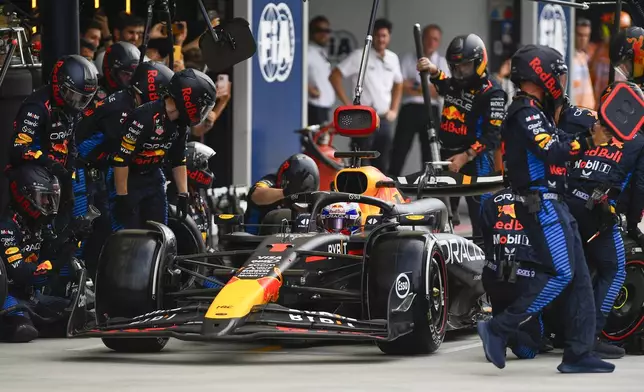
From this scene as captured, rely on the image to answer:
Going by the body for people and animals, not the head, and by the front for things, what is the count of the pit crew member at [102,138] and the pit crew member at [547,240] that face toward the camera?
0

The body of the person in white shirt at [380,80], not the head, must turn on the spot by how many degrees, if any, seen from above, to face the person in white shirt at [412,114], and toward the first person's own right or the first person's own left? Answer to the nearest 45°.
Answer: approximately 135° to the first person's own left

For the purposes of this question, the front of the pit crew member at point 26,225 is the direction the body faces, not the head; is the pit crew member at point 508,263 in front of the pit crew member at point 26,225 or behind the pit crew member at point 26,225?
in front

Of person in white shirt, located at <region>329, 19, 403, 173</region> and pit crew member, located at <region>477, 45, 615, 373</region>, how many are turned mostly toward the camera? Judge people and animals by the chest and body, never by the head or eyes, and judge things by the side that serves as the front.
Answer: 1

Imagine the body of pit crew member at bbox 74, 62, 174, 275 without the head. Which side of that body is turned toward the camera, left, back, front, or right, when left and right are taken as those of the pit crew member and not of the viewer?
right

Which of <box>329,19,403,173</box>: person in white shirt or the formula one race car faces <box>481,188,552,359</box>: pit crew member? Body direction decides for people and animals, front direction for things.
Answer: the person in white shirt

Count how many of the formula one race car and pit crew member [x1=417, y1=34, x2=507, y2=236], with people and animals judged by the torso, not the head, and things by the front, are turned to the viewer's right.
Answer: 0

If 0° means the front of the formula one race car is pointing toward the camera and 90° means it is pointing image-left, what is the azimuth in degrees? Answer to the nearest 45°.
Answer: approximately 45°
